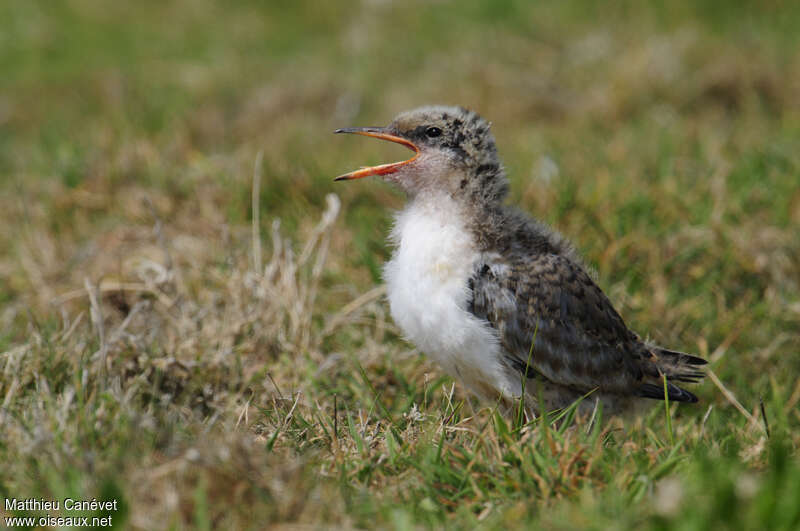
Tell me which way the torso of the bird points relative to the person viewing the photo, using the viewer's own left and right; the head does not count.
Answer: facing to the left of the viewer
